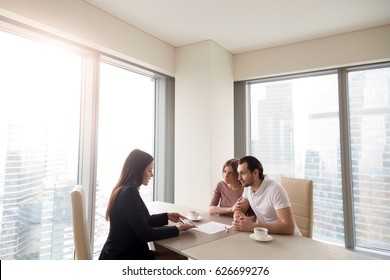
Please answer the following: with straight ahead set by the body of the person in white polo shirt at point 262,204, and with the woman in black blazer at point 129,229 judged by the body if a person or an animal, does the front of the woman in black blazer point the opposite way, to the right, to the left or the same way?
the opposite way

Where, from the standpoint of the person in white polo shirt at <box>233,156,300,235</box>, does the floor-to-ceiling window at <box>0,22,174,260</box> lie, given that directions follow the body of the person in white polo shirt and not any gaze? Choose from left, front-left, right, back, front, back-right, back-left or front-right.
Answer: front-right

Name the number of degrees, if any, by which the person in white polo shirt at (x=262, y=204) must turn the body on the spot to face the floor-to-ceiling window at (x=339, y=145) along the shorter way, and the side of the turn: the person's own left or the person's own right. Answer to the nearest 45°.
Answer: approximately 180°

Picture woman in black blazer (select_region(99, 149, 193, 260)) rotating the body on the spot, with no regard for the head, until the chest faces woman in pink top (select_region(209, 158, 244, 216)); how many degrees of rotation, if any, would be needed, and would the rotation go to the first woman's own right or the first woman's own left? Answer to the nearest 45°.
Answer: approximately 45° to the first woman's own left

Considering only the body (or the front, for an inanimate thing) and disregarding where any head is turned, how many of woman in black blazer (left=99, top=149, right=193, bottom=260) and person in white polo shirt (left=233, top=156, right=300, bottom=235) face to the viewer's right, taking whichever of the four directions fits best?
1

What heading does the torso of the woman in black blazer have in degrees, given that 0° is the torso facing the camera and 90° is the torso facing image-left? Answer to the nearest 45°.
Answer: approximately 270°

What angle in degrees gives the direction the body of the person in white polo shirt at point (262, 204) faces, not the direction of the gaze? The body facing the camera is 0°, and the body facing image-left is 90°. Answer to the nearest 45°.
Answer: approximately 45°

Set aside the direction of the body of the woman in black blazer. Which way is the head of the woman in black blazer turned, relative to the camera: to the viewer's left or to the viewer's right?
to the viewer's right
